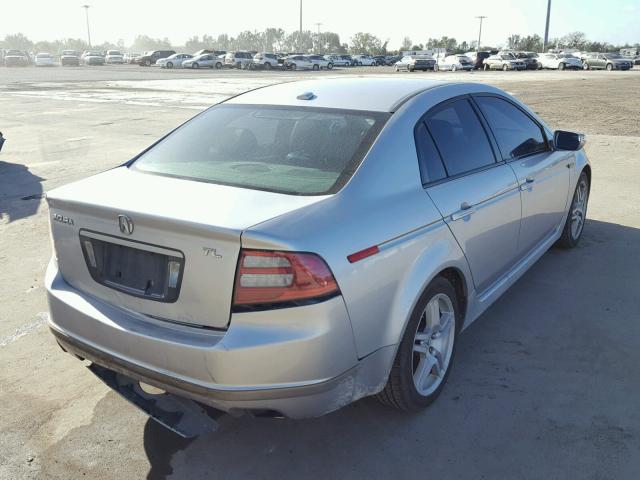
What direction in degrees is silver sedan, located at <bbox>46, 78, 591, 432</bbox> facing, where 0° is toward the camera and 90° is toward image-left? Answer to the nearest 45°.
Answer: approximately 225°
